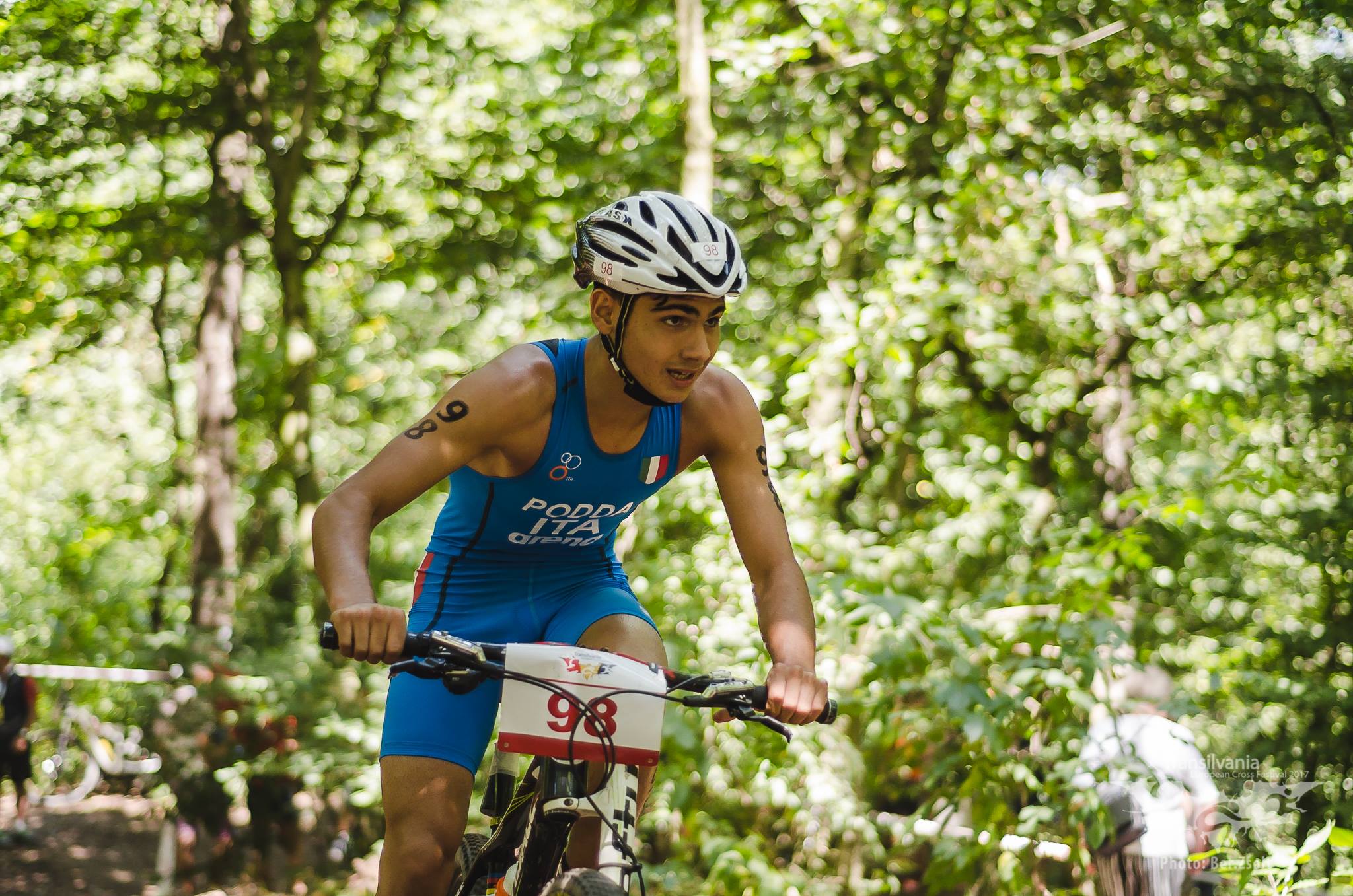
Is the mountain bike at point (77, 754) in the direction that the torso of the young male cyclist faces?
no

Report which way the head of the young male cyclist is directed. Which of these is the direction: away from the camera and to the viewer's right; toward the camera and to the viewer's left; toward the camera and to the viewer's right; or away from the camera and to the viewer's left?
toward the camera and to the viewer's right

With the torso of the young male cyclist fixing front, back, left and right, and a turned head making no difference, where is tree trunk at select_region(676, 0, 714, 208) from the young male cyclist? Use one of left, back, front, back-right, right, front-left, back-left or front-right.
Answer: back-left

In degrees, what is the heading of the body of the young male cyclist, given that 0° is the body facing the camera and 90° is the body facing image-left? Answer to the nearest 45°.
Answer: approximately 315°

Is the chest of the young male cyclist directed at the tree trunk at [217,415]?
no
